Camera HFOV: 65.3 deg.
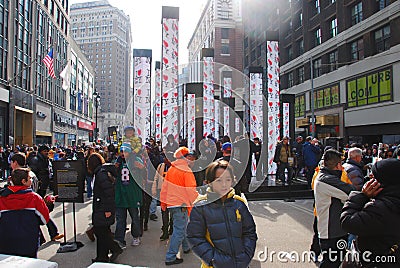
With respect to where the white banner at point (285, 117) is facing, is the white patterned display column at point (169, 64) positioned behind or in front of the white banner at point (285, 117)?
in front

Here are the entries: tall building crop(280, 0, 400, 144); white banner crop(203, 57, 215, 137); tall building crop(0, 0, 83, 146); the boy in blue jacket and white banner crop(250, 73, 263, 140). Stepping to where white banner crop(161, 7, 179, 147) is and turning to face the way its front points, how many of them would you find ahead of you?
1

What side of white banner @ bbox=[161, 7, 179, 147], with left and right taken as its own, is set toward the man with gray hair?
front

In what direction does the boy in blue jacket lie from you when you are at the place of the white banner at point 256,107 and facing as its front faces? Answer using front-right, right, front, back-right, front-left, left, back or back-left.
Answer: front

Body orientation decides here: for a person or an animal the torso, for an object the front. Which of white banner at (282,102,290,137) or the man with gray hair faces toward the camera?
the white banner

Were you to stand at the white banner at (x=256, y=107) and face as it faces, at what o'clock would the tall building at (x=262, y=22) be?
The tall building is roughly at 6 o'clock from the white banner.

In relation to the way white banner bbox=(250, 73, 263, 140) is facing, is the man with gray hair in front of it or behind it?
in front

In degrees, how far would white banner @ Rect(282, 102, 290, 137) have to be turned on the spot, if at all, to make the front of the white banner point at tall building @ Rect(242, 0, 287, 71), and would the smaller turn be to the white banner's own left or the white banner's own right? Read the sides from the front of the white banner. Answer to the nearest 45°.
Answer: approximately 180°

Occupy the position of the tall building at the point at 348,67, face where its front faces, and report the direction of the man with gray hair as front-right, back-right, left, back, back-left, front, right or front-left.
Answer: front-left

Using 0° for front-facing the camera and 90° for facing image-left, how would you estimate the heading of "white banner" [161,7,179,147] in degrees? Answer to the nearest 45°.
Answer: approximately 0°

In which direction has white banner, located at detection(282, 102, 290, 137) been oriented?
toward the camera

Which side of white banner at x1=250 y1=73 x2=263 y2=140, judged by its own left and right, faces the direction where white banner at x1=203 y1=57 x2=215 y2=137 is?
right

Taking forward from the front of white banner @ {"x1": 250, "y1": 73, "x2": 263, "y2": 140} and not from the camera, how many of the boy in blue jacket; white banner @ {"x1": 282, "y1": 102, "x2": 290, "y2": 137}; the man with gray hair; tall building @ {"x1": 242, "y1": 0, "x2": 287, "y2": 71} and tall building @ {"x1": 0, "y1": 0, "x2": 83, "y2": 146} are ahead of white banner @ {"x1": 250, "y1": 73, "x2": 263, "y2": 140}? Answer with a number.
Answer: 2
